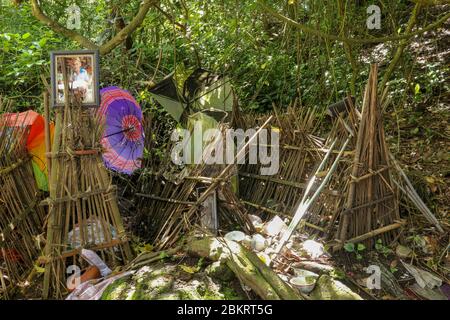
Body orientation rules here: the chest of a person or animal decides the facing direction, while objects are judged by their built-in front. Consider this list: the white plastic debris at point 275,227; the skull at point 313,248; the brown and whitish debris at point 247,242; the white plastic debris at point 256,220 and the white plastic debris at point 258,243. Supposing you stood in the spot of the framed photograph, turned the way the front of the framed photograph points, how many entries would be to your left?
5

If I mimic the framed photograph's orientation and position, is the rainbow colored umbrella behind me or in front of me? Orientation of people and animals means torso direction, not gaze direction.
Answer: behind

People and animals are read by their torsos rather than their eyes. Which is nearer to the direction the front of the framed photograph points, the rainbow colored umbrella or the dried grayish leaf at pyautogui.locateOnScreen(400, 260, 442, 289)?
the dried grayish leaf

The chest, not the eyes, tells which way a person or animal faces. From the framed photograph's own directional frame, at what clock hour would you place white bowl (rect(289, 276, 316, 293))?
The white bowl is roughly at 10 o'clock from the framed photograph.

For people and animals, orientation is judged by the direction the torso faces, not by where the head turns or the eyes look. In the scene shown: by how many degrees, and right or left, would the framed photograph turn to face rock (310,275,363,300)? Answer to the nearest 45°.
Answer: approximately 45° to its left

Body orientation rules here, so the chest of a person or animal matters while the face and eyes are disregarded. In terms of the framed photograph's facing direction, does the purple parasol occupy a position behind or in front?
behind

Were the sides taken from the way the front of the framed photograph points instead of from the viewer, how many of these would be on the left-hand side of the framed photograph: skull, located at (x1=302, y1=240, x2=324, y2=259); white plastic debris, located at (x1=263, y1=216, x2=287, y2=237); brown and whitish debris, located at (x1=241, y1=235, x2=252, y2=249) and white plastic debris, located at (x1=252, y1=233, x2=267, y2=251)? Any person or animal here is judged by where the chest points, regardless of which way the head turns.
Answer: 4

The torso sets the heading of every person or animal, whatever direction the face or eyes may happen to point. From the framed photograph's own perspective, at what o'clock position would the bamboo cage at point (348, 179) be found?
The bamboo cage is roughly at 9 o'clock from the framed photograph.

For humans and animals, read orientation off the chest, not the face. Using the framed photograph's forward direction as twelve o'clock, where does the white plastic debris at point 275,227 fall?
The white plastic debris is roughly at 9 o'clock from the framed photograph.

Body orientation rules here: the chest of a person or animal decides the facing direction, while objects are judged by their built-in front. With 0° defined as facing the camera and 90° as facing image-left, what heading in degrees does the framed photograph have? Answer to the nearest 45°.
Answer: approximately 0°

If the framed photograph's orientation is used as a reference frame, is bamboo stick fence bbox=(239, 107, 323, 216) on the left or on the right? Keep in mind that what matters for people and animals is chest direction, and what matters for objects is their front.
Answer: on its left

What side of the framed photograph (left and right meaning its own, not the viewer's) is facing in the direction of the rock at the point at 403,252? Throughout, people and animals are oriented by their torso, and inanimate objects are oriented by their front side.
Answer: left

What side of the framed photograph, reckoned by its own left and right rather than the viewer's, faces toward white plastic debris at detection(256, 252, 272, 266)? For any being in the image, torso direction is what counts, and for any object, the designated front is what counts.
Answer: left

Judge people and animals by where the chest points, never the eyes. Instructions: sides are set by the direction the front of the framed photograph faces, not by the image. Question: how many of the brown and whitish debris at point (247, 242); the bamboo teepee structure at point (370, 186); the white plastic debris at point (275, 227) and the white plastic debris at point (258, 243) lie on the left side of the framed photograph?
4
